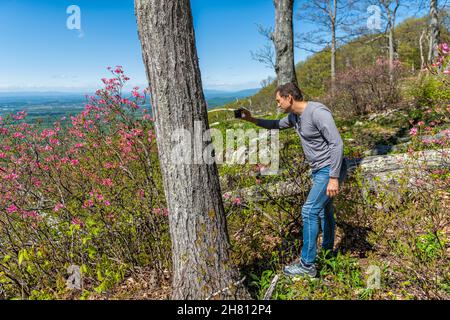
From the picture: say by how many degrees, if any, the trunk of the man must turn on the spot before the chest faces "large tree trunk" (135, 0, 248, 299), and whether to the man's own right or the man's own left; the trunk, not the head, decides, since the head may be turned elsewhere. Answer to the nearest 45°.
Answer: approximately 45° to the man's own left

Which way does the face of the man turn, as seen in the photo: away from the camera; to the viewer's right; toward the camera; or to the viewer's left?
to the viewer's left

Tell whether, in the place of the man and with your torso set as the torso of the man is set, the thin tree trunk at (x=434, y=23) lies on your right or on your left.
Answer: on your right

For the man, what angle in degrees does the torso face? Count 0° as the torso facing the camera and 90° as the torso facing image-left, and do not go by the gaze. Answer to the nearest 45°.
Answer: approximately 90°

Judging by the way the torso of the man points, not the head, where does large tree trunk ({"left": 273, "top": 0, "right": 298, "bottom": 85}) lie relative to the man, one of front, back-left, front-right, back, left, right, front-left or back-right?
right

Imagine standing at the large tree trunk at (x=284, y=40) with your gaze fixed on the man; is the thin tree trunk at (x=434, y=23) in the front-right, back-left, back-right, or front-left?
back-left

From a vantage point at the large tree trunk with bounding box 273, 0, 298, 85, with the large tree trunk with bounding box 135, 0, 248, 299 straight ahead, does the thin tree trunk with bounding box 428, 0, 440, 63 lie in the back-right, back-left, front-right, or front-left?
back-left
